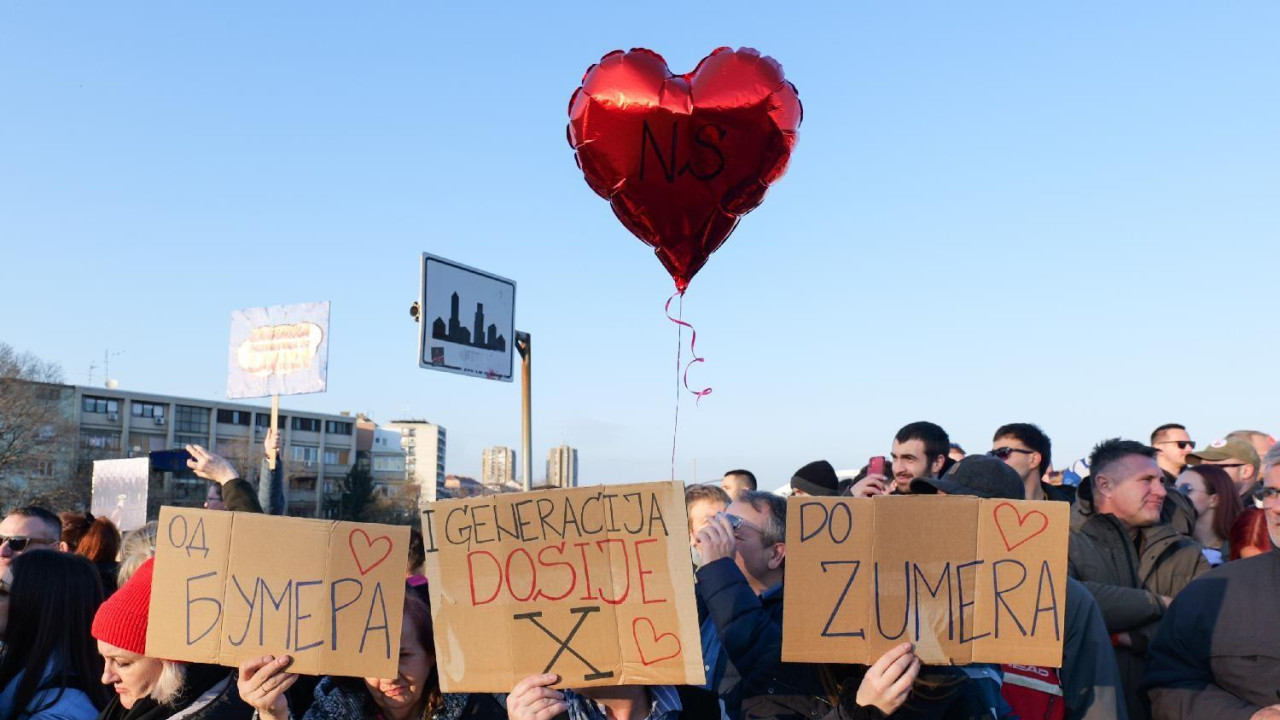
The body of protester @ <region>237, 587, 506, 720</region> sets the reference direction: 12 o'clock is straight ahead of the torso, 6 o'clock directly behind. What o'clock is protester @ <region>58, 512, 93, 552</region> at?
protester @ <region>58, 512, 93, 552</region> is roughly at 5 o'clock from protester @ <region>237, 587, 506, 720</region>.

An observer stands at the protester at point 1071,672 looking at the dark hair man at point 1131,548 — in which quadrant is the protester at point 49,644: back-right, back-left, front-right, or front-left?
back-left

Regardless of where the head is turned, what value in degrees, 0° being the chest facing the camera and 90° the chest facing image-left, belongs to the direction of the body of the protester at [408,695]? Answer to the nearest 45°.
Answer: approximately 0°

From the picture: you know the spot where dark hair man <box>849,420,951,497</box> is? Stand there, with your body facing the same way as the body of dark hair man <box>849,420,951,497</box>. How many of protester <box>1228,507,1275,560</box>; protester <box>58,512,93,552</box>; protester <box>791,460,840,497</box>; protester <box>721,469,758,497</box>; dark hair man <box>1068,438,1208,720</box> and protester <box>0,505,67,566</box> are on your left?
2

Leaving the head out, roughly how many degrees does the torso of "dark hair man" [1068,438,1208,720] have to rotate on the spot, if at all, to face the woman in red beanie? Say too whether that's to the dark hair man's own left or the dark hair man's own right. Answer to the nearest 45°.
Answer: approximately 90° to the dark hair man's own right

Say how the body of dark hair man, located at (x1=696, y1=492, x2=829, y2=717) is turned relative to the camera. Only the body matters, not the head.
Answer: to the viewer's left

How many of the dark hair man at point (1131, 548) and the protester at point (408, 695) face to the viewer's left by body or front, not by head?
0

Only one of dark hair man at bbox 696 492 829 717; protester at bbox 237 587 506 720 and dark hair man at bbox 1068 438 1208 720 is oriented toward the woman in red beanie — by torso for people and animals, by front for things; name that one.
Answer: dark hair man at bbox 696 492 829 717

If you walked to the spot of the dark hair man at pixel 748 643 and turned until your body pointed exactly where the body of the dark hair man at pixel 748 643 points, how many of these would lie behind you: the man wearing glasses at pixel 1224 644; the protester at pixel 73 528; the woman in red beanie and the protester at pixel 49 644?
1

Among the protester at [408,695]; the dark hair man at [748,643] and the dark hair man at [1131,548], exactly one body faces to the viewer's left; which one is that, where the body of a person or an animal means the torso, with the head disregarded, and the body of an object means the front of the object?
the dark hair man at [748,643]
